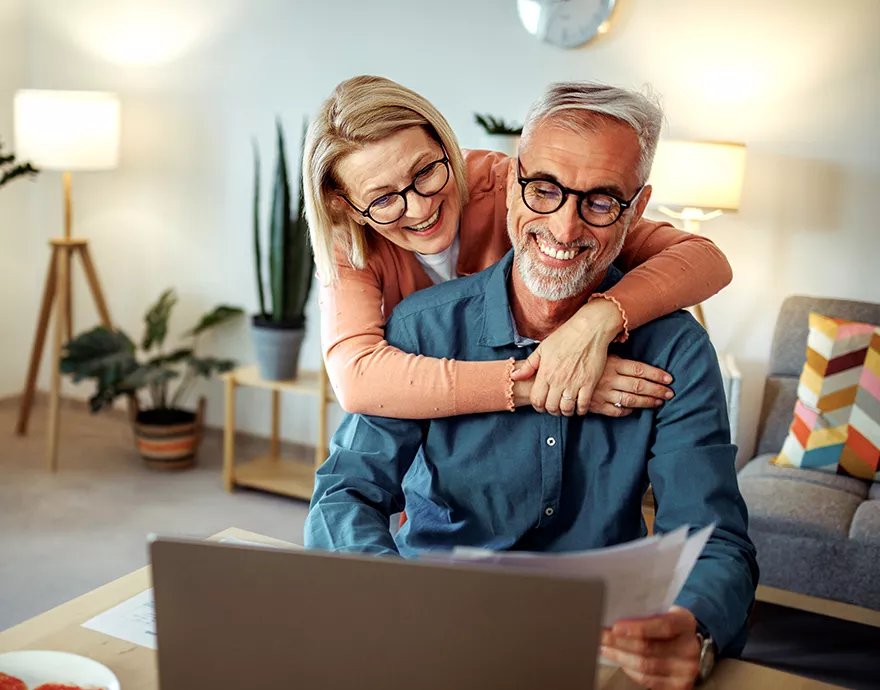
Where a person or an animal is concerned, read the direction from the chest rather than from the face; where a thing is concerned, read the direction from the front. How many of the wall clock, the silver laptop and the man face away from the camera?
1

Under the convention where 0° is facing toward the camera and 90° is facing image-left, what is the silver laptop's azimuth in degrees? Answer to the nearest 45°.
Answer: approximately 180°

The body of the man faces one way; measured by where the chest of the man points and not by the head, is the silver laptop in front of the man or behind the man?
in front

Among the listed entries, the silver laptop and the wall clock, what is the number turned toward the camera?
1

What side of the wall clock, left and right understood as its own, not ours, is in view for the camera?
front

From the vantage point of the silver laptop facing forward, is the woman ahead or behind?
ahead

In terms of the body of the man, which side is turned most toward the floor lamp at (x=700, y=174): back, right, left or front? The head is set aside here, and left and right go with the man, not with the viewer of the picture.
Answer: back

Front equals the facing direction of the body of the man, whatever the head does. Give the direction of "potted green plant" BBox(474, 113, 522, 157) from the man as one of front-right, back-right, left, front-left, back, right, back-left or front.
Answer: back

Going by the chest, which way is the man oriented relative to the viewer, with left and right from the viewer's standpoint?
facing the viewer

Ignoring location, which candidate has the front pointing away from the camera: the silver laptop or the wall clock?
the silver laptop

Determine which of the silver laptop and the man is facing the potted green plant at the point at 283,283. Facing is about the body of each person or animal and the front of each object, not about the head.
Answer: the silver laptop

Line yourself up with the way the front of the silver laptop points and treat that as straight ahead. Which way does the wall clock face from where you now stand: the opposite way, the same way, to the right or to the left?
the opposite way

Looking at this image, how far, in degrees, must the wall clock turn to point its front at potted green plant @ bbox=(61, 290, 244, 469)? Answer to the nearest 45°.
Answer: approximately 90° to its right

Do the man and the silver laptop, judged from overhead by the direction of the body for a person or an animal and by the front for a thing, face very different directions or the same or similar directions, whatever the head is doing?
very different directions

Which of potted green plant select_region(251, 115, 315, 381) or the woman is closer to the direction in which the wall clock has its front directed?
the woman

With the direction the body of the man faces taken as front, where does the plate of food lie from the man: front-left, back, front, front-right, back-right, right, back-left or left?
front-right
